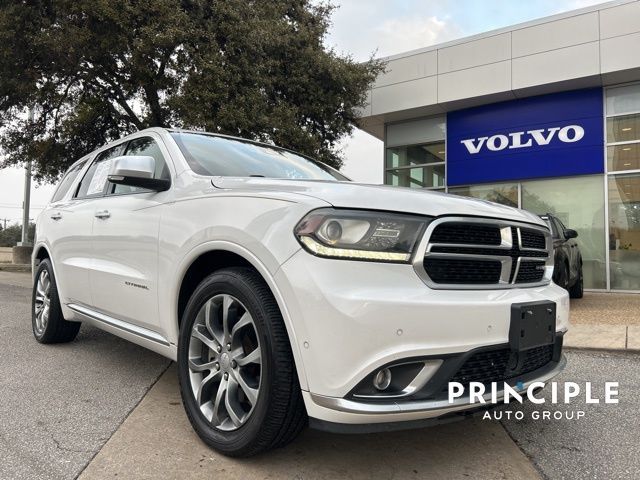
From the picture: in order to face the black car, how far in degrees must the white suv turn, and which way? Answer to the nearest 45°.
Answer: approximately 90° to its left

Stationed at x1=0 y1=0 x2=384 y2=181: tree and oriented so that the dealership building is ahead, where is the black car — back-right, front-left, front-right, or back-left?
front-right

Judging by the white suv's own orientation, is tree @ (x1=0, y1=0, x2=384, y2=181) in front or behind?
behind

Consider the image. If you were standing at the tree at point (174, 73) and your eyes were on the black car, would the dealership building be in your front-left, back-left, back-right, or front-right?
front-left

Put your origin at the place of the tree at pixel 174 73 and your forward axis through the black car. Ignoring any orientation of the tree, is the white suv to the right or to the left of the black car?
right

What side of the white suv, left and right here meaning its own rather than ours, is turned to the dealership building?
left

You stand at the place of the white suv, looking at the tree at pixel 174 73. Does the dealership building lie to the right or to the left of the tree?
right
